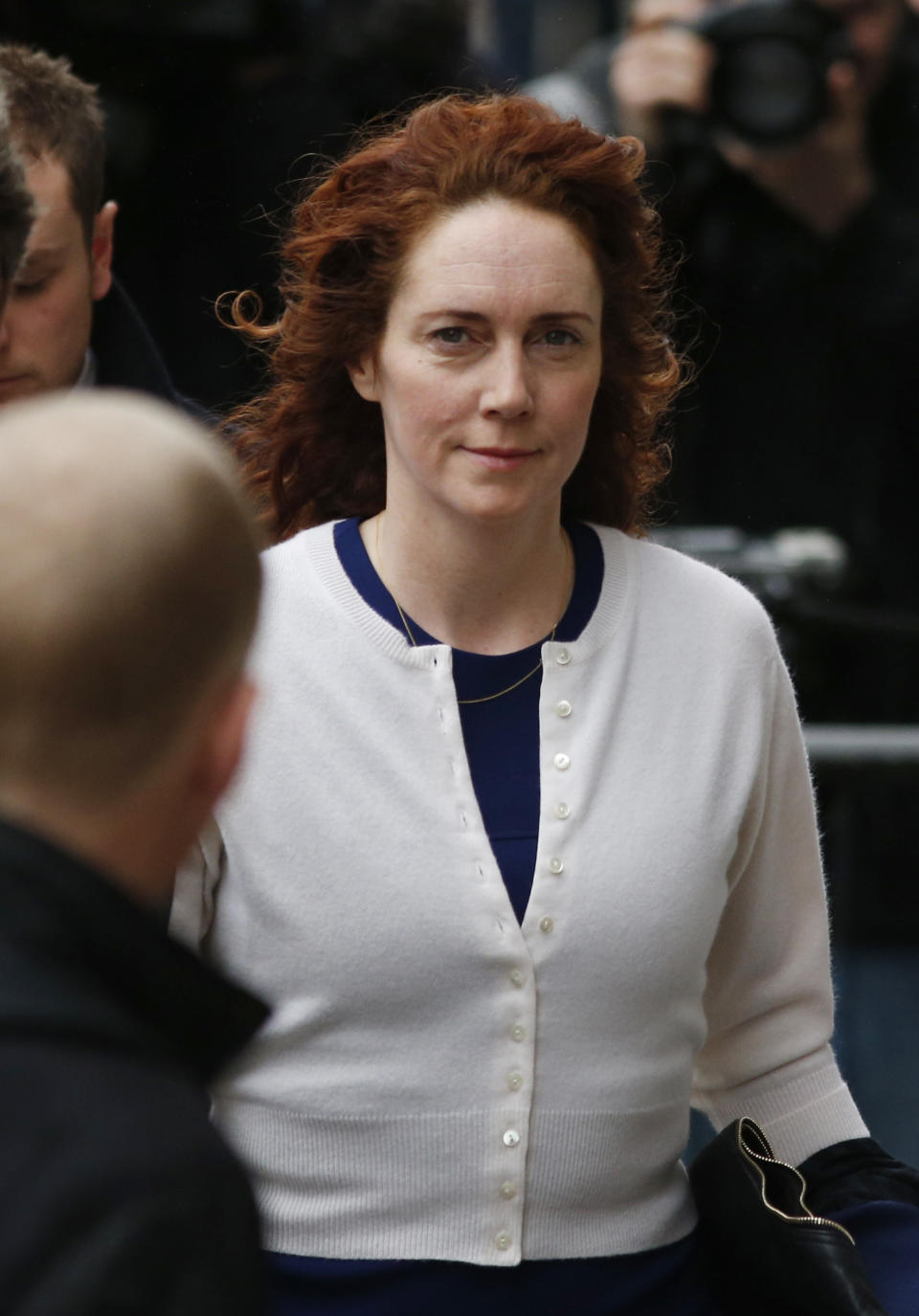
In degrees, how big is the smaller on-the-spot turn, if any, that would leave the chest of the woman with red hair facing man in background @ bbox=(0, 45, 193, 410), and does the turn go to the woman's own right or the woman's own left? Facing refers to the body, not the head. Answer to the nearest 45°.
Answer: approximately 135° to the woman's own right

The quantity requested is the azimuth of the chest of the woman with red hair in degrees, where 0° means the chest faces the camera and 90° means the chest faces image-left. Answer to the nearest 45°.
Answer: approximately 0°

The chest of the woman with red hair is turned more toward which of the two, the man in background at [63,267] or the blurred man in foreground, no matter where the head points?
the blurred man in foreground

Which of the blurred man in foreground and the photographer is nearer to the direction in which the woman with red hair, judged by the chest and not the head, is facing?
the blurred man in foreground

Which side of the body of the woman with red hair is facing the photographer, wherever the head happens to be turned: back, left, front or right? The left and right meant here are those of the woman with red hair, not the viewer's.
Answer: back

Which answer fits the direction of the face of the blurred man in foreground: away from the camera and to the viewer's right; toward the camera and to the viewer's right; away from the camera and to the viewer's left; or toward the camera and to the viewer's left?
away from the camera and to the viewer's right
